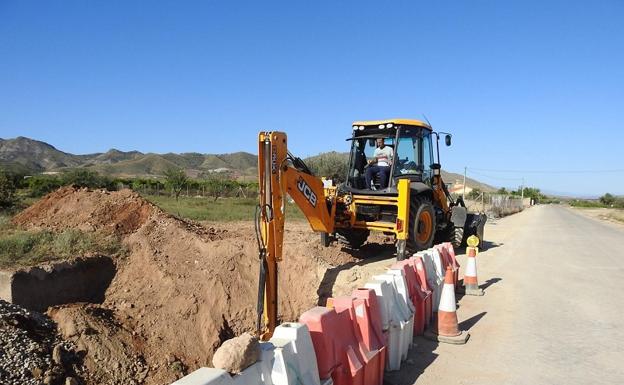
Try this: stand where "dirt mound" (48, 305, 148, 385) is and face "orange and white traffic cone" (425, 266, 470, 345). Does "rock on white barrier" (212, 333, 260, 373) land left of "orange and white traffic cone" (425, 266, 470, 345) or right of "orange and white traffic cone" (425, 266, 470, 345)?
right

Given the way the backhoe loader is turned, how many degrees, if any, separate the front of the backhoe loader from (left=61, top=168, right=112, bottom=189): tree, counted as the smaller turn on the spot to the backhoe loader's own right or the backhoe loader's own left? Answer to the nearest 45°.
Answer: approximately 90° to the backhoe loader's own left

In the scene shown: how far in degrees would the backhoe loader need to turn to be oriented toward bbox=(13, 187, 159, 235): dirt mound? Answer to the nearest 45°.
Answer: approximately 135° to its left

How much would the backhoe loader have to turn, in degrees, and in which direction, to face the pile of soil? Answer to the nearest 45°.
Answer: approximately 180°

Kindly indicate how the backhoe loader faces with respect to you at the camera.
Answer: facing away from the viewer and to the right of the viewer

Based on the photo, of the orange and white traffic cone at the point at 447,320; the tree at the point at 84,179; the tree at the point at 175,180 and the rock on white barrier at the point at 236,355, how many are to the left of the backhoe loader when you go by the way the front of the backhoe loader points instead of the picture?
2

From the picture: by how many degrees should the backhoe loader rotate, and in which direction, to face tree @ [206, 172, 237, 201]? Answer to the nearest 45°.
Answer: approximately 90° to its left

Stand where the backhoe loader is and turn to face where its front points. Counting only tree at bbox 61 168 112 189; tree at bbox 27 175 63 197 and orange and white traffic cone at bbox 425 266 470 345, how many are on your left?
2

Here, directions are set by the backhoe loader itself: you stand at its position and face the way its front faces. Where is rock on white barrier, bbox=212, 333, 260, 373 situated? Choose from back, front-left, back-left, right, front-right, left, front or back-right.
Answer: back-right

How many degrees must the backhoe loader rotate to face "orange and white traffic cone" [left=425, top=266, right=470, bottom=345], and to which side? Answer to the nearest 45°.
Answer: approximately 135° to its right

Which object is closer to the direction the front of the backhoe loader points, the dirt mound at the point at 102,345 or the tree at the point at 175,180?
the tree

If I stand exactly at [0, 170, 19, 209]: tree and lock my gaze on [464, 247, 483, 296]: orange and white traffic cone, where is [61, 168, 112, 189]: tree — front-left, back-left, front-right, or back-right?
back-left

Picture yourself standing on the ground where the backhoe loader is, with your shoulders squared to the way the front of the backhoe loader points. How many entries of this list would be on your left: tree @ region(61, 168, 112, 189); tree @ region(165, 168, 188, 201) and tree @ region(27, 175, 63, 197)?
3
